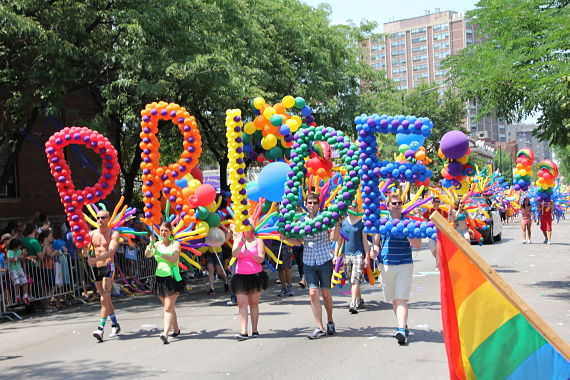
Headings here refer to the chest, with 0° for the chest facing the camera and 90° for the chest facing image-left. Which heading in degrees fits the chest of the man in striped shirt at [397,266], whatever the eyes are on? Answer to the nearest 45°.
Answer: approximately 0°

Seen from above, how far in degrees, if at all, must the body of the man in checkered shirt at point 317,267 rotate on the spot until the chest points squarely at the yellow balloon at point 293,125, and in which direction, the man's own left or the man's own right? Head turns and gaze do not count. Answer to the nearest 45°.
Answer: approximately 180°
